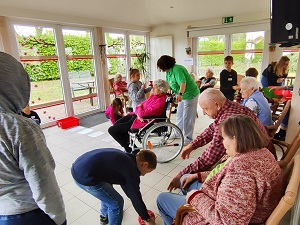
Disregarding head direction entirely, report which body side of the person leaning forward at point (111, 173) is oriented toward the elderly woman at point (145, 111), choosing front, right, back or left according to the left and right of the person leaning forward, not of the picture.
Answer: left

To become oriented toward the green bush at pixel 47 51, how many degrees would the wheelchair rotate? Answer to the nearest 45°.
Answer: approximately 45° to its right

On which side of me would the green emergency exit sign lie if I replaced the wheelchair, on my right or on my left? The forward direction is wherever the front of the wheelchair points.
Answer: on my right

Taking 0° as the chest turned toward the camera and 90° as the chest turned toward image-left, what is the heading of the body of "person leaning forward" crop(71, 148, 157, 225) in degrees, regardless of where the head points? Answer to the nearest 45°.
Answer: approximately 270°

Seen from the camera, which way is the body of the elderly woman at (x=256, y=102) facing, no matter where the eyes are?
to the viewer's left

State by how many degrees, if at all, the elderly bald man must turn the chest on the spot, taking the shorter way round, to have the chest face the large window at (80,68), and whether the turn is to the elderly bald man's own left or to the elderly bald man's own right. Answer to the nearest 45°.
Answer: approximately 45° to the elderly bald man's own right

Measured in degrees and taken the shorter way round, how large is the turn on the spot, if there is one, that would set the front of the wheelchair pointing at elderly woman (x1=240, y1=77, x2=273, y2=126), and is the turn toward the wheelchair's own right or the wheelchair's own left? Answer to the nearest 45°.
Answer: approximately 180°

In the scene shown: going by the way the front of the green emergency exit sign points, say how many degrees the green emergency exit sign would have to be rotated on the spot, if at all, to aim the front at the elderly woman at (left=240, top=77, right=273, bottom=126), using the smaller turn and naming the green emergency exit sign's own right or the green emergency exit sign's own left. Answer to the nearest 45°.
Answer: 0° — it already faces them

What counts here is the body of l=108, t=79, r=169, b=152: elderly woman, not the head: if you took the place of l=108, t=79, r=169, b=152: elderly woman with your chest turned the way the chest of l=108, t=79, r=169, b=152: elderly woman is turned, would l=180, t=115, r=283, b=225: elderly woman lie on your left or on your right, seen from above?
on your left

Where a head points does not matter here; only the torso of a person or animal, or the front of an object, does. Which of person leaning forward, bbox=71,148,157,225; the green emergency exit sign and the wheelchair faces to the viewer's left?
the wheelchair

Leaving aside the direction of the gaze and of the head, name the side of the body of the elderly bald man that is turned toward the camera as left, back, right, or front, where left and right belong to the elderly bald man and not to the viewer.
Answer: left

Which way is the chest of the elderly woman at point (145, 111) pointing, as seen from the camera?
to the viewer's left

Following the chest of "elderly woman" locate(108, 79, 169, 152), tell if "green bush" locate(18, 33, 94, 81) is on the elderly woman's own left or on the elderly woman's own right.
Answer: on the elderly woman's own right

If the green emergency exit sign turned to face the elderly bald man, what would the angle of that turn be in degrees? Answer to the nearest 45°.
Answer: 0° — it already faces them

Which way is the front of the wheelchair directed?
to the viewer's left
